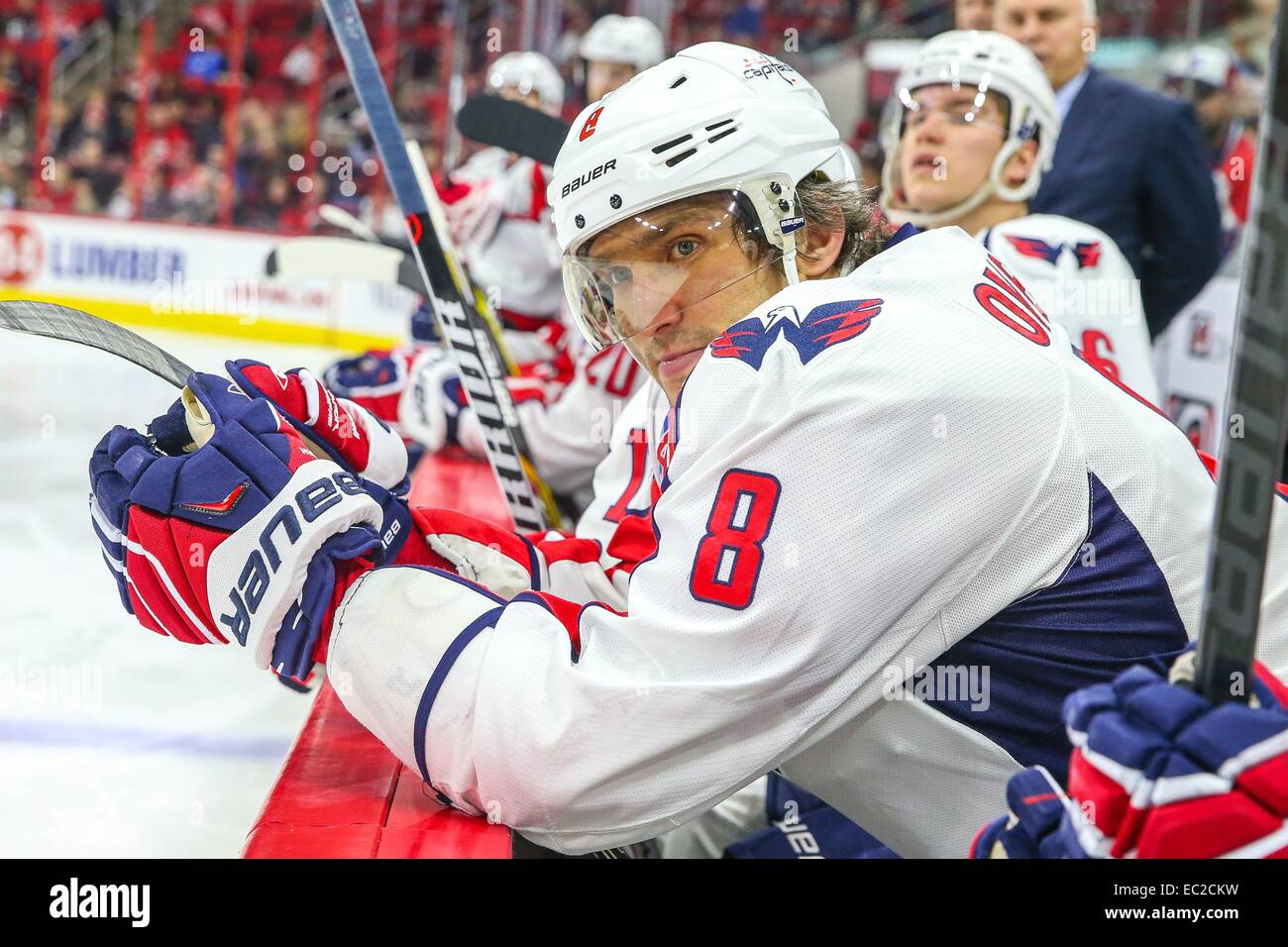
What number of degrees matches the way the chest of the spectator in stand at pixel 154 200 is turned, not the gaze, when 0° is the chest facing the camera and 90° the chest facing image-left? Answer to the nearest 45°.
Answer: approximately 0°

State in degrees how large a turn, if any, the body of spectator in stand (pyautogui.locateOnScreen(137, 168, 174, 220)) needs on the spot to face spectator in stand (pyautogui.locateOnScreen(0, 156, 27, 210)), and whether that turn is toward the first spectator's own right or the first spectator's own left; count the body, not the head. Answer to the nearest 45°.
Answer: approximately 135° to the first spectator's own right

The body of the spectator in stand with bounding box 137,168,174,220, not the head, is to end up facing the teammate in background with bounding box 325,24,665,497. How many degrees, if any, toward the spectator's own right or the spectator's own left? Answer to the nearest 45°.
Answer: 0° — they already face them

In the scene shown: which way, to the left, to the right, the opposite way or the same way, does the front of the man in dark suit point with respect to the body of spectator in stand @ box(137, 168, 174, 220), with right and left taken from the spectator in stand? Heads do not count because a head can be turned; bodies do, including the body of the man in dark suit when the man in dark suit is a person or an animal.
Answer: to the right

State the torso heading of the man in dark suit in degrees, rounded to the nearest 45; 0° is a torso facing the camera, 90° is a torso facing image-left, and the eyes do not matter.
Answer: approximately 45°

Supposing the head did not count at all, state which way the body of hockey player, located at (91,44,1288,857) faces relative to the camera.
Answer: to the viewer's left

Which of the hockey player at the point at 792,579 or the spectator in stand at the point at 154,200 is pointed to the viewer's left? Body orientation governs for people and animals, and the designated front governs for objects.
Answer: the hockey player

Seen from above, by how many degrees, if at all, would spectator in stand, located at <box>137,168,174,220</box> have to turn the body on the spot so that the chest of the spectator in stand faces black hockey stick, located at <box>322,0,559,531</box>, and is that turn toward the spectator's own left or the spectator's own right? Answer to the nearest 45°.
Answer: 0° — they already face it

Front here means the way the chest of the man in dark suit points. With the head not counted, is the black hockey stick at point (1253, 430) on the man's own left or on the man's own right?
on the man's own left
